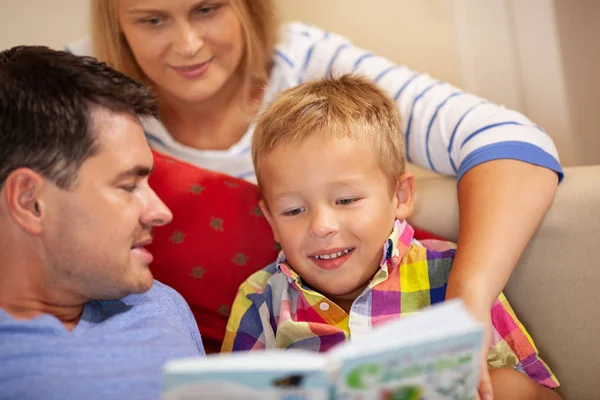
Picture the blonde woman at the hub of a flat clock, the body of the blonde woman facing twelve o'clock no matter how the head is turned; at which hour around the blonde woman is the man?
The man is roughly at 1 o'clock from the blonde woman.

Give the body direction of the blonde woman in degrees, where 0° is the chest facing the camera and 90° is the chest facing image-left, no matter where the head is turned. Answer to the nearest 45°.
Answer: approximately 0°

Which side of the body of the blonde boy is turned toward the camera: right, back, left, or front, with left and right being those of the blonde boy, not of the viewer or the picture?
front

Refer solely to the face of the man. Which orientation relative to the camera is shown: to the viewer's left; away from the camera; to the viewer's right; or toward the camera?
to the viewer's right

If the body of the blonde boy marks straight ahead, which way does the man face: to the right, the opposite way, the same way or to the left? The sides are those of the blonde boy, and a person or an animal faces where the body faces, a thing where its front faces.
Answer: to the left

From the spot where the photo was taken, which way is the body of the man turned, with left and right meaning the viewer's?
facing the viewer and to the right of the viewer
